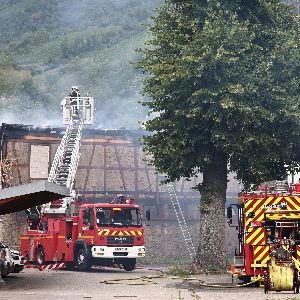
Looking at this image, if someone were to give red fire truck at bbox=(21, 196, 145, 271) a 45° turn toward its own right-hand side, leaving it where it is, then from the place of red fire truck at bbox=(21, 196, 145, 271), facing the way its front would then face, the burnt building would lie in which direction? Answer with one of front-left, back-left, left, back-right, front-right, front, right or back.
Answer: back

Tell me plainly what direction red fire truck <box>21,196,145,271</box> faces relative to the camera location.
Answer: facing the viewer and to the right of the viewer

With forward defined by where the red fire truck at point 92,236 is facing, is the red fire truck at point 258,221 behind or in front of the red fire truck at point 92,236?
in front
